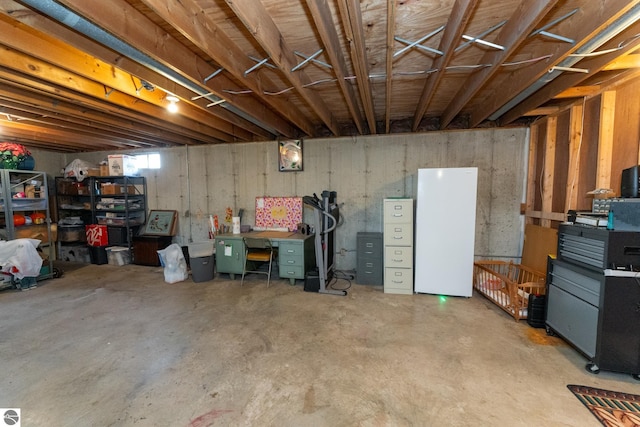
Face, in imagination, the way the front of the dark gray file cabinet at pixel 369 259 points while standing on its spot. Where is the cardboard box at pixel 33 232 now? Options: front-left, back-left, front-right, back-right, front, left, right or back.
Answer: right

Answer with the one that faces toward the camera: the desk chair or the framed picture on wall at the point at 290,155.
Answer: the framed picture on wall

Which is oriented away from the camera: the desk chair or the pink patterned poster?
the desk chair

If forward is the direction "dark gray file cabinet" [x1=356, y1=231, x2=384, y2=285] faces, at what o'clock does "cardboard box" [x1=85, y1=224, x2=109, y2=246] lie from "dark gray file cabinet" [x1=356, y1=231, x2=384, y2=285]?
The cardboard box is roughly at 3 o'clock from the dark gray file cabinet.

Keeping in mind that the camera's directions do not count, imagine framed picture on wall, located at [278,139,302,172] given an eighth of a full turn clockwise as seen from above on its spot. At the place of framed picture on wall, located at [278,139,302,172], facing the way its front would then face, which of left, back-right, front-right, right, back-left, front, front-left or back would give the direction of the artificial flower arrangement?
front-right

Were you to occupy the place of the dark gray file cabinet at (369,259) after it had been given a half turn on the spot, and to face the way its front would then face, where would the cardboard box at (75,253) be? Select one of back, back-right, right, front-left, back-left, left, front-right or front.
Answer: left

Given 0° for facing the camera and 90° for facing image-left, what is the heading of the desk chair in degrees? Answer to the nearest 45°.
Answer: approximately 180°

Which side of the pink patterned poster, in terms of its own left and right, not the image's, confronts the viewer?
front

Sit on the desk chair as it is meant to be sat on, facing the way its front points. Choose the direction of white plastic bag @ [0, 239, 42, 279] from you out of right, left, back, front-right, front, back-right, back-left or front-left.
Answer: left

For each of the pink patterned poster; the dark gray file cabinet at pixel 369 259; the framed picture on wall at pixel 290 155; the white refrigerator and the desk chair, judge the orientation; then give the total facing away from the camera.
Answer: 1

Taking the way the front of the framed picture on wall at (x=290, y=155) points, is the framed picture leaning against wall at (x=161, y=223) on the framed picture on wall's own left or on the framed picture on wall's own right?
on the framed picture on wall's own right

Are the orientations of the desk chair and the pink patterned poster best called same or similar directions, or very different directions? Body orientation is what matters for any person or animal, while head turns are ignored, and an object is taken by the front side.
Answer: very different directions

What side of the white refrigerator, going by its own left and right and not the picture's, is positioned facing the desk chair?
right

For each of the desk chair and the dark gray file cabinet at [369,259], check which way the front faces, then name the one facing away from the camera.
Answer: the desk chair

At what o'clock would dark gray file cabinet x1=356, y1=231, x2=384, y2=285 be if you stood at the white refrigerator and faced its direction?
The dark gray file cabinet is roughly at 3 o'clock from the white refrigerator.

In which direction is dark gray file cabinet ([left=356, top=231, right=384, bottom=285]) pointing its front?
toward the camera

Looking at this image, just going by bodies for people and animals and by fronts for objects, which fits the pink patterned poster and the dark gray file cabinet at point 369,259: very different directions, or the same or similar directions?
same or similar directions

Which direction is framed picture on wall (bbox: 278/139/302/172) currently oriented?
toward the camera

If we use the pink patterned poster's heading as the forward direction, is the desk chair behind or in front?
in front
